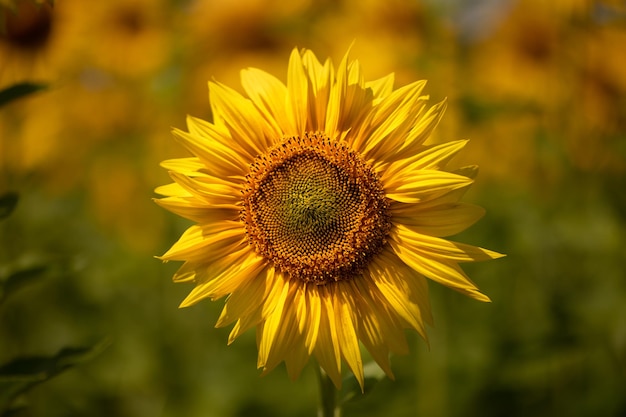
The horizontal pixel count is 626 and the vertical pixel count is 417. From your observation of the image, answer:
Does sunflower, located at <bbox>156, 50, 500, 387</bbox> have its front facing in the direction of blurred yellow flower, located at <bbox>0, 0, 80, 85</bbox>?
no

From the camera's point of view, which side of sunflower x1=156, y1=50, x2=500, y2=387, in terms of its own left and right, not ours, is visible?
front
